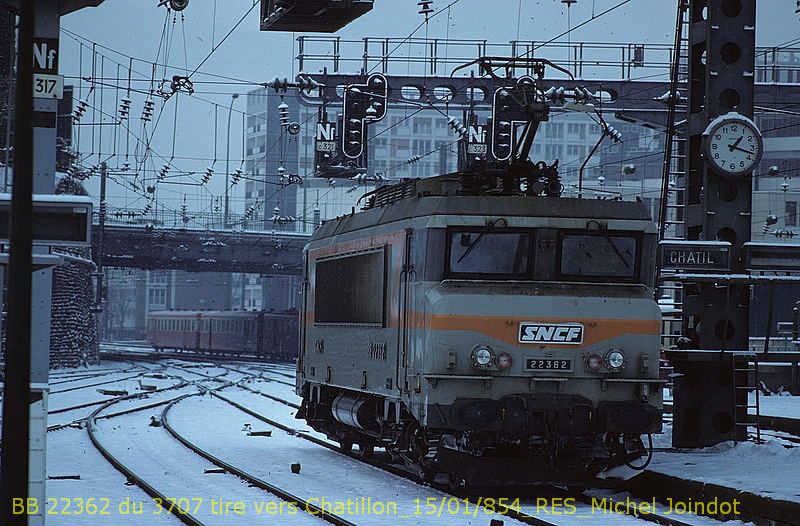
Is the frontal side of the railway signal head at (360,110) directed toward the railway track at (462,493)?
yes

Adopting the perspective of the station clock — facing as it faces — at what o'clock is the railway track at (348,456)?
The railway track is roughly at 2 o'clock from the station clock.

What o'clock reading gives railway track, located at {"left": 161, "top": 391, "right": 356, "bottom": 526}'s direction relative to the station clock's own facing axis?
The railway track is roughly at 2 o'clock from the station clock.

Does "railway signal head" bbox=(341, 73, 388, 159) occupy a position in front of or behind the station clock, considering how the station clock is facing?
behind

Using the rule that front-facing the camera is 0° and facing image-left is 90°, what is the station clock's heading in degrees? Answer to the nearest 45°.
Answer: approximately 0°

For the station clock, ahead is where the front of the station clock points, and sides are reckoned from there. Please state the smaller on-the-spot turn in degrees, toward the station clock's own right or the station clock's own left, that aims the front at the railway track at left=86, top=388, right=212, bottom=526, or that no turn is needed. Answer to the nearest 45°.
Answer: approximately 45° to the station clock's own right

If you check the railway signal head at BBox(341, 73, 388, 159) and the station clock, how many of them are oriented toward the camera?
2

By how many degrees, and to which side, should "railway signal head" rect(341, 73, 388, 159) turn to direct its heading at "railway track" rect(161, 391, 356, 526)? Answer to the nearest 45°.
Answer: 0° — it already faces it

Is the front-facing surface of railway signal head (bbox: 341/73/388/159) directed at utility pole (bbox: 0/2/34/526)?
yes

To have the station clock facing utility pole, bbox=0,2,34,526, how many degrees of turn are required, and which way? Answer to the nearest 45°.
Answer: approximately 45° to its right
